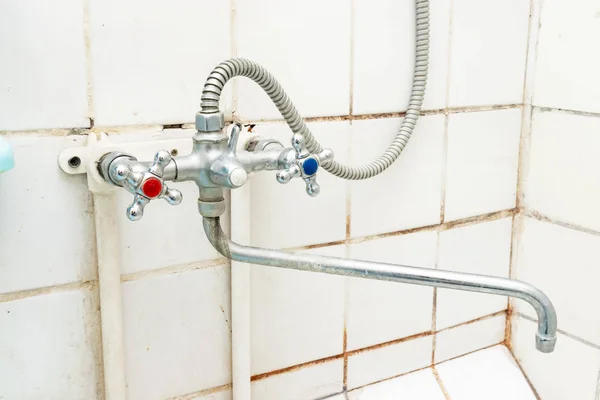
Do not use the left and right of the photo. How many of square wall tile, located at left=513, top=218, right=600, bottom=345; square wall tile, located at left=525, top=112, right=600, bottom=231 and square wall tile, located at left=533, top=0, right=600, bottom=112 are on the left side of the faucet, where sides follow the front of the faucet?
3

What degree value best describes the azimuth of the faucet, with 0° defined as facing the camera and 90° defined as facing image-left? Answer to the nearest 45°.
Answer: approximately 315°
